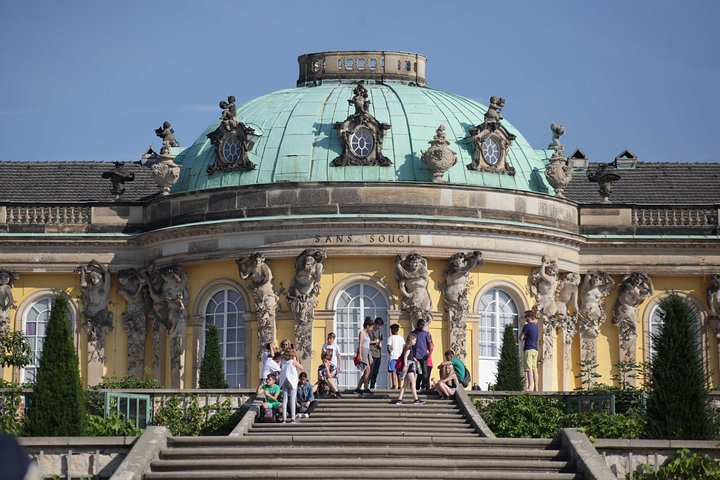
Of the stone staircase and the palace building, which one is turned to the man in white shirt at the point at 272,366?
the palace building

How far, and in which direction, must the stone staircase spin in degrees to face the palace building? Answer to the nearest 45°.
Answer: approximately 180°

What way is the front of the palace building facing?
toward the camera

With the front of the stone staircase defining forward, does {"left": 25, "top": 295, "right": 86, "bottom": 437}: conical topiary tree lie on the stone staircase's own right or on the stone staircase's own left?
on the stone staircase's own right

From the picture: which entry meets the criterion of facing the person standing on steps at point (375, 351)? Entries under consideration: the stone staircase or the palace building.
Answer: the palace building

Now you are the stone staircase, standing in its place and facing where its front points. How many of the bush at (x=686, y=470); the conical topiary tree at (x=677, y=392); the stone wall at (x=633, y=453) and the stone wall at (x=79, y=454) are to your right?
1

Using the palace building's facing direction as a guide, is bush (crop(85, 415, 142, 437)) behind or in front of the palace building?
in front

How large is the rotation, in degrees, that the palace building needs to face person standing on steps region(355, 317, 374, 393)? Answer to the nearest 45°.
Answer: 0° — it already faces them

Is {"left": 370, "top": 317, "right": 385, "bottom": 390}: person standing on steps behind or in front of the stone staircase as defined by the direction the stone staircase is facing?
behind

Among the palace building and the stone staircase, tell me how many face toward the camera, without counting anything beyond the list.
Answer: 2

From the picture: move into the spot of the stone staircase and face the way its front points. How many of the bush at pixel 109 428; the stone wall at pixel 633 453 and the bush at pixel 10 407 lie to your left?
1

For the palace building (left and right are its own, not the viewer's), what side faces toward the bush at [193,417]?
front

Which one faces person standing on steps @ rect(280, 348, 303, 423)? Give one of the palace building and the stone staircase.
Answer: the palace building

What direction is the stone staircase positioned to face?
toward the camera

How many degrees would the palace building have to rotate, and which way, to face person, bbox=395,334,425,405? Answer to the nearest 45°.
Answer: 0° — it already faces them

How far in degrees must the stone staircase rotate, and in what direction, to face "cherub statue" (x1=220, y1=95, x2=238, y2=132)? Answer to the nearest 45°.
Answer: approximately 180°
